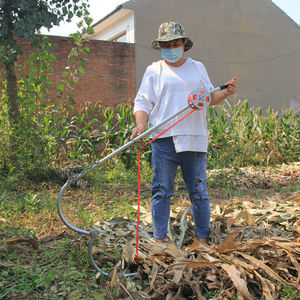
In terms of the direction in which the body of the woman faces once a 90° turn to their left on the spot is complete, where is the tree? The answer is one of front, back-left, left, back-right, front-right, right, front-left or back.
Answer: back-left

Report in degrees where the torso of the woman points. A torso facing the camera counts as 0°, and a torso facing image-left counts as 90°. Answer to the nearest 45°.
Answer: approximately 0°
